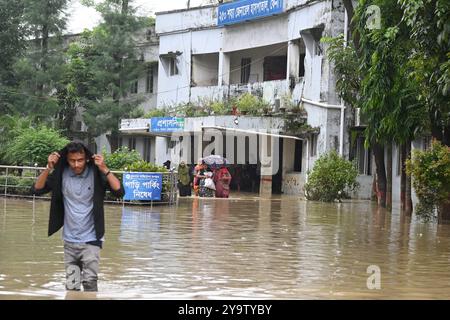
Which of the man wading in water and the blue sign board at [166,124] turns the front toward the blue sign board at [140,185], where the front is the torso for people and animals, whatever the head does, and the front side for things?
the blue sign board at [166,124]

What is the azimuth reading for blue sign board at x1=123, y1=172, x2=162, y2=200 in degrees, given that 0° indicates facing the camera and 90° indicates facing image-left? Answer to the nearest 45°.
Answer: approximately 0°

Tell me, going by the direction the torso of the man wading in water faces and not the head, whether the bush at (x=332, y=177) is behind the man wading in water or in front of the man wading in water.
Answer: behind

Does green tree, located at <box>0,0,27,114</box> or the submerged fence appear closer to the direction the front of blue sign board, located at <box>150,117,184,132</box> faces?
the submerged fence

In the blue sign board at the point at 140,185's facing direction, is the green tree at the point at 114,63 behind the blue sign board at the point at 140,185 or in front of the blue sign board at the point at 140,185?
behind
